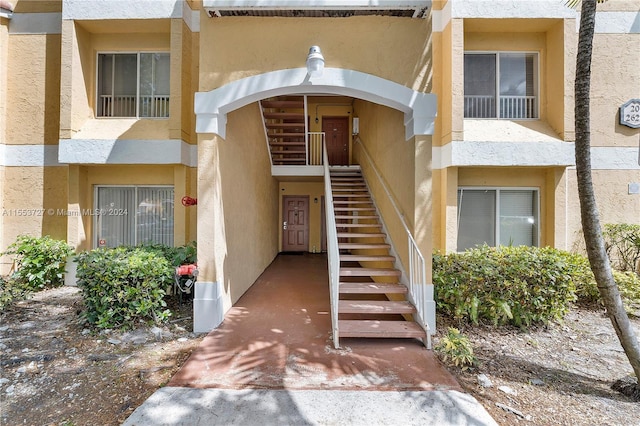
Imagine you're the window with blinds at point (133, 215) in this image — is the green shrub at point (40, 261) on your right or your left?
on your right

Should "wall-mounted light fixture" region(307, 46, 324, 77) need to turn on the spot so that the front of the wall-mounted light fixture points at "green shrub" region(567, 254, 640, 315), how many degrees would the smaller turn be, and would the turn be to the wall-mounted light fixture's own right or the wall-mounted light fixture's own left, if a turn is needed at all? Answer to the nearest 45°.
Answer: approximately 90° to the wall-mounted light fixture's own left

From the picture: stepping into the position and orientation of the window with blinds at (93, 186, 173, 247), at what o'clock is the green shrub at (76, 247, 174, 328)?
The green shrub is roughly at 12 o'clock from the window with blinds.

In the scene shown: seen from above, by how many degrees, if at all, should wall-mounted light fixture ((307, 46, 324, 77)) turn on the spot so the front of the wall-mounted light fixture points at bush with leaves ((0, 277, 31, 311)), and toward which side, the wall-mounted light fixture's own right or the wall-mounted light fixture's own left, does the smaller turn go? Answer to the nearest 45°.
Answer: approximately 90° to the wall-mounted light fixture's own right

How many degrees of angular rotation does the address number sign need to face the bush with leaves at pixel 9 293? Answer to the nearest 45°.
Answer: approximately 45° to its right

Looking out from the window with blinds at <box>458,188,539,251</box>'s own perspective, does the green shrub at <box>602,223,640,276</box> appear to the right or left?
on its left

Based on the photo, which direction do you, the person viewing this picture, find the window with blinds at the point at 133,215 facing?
facing the viewer

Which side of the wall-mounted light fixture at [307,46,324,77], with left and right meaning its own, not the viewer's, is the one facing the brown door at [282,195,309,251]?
back

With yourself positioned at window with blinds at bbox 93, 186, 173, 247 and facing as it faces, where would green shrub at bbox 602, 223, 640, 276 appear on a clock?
The green shrub is roughly at 10 o'clock from the window with blinds.
